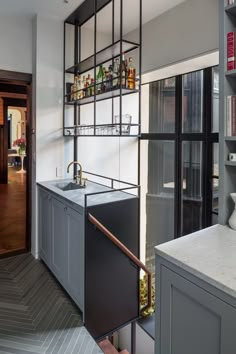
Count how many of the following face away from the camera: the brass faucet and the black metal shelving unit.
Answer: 0

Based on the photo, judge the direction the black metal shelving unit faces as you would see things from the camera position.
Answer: facing the viewer and to the left of the viewer

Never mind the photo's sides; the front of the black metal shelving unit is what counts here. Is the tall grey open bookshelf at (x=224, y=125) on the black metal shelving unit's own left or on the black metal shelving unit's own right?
on the black metal shelving unit's own left

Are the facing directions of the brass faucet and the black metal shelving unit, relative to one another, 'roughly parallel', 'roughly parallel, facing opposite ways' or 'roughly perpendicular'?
roughly parallel

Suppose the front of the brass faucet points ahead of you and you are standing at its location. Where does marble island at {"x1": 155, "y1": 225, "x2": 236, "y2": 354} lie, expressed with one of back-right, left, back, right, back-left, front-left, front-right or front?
front-left
